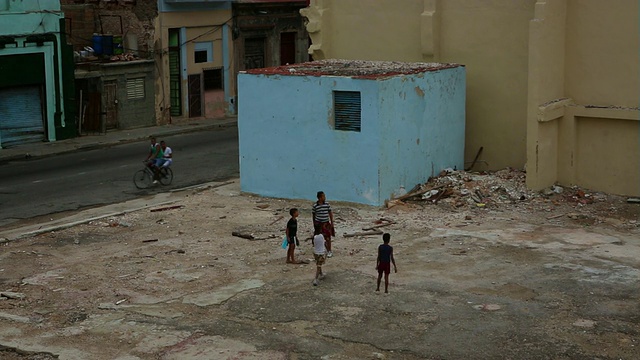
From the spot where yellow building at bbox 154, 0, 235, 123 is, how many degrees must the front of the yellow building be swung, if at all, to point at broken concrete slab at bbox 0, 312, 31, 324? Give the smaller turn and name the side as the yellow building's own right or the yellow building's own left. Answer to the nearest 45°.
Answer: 0° — it already faces it

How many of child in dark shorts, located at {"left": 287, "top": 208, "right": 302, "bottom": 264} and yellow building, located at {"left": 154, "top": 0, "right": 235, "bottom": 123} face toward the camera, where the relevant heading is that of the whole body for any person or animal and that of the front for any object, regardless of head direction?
1

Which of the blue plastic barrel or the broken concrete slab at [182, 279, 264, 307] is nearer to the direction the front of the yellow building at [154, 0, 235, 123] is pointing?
the broken concrete slab

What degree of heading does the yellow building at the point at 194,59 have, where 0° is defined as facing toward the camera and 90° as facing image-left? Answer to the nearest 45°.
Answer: approximately 0°

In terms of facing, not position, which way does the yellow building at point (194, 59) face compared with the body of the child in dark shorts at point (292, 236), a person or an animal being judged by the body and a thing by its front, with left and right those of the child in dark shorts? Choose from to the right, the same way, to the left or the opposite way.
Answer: to the right

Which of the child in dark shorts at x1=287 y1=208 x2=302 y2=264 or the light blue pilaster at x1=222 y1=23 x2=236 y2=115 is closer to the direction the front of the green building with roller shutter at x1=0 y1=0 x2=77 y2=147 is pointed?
the child in dark shorts

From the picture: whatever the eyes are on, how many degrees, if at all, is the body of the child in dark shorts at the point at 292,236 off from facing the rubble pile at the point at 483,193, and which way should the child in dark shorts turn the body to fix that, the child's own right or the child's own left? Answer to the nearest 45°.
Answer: approximately 45° to the child's own left

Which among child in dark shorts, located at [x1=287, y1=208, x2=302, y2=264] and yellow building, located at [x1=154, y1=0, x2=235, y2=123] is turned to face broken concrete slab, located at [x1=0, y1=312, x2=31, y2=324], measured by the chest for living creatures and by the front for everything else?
the yellow building

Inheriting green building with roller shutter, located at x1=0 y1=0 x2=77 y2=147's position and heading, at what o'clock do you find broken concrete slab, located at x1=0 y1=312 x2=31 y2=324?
The broken concrete slab is roughly at 12 o'clock from the green building with roller shutter.

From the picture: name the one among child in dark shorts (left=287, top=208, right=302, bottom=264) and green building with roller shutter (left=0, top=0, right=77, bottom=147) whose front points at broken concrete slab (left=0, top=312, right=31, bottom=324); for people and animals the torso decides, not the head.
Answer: the green building with roller shutter

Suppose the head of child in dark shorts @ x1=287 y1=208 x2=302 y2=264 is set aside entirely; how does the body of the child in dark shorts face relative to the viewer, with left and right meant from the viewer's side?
facing to the right of the viewer

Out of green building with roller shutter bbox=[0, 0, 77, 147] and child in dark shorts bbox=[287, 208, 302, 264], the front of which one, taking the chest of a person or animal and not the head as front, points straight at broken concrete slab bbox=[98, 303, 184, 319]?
the green building with roller shutter

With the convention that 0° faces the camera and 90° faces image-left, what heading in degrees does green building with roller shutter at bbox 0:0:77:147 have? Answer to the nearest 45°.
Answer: approximately 0°
